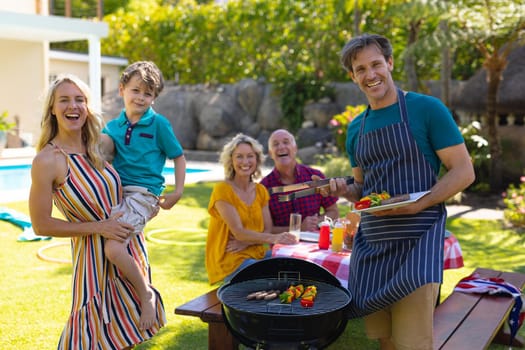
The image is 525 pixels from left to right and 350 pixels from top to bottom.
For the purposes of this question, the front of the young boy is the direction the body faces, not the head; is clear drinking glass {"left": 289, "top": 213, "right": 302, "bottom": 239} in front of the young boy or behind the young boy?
behind

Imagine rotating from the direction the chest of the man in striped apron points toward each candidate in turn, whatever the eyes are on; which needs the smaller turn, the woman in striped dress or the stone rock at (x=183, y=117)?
the woman in striped dress

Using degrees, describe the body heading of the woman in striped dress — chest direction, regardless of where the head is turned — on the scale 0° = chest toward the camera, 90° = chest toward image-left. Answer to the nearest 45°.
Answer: approximately 315°

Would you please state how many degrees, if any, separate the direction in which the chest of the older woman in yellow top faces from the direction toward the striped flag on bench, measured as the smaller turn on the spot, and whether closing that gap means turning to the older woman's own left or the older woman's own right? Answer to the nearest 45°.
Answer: approximately 45° to the older woman's own left

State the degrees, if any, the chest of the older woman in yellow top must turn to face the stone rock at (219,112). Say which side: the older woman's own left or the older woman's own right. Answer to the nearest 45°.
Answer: approximately 135° to the older woman's own left

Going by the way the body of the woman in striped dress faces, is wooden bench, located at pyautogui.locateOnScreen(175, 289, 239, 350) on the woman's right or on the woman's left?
on the woman's left
